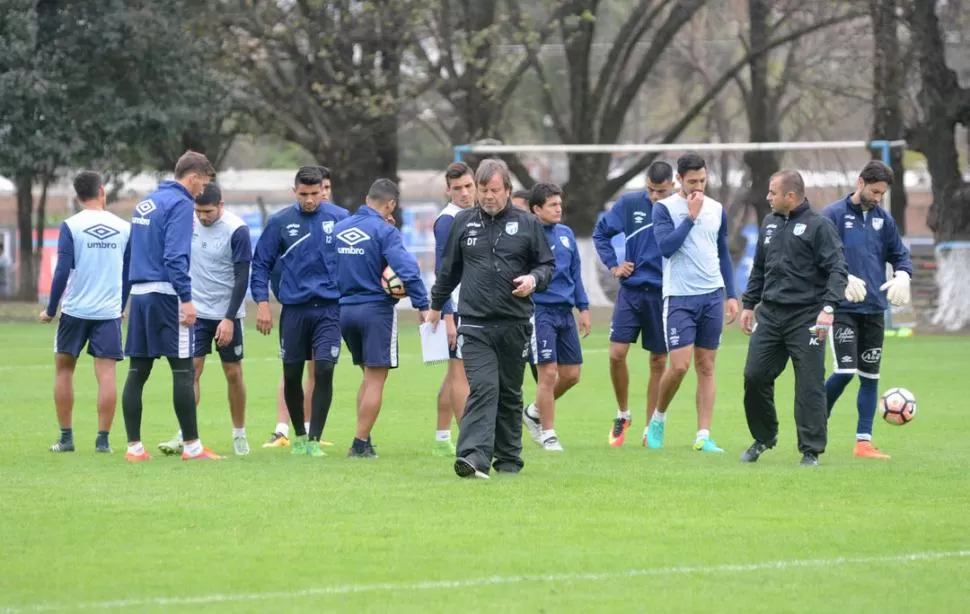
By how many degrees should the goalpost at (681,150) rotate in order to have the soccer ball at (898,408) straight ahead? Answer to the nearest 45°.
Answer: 0° — it already faces it

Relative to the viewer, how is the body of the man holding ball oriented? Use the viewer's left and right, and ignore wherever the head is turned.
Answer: facing away from the viewer and to the right of the viewer

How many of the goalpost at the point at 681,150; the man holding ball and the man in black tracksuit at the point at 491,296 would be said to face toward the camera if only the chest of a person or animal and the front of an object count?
2

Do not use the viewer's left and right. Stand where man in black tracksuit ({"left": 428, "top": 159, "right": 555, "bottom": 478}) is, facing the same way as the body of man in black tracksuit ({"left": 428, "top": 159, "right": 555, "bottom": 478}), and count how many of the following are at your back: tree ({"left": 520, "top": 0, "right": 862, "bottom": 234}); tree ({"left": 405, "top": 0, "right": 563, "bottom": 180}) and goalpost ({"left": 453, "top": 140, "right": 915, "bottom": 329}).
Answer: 3

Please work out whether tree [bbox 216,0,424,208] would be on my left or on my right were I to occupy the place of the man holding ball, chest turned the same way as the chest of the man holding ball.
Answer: on my left

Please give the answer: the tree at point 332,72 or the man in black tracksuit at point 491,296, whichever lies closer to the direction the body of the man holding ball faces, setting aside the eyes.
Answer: the tree

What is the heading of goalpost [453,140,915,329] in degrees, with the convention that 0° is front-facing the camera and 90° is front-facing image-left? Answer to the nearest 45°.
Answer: approximately 0°

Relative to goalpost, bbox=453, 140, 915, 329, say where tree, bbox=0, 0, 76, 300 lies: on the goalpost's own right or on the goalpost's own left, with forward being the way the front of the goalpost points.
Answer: on the goalpost's own right
